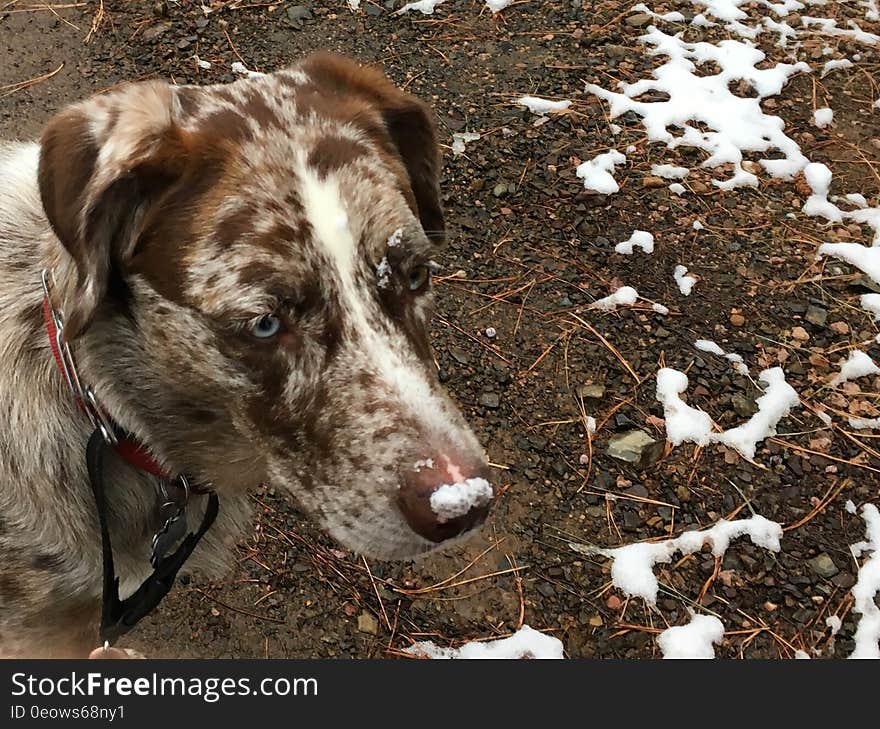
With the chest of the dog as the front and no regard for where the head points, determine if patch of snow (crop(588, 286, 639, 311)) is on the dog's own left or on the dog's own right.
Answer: on the dog's own left

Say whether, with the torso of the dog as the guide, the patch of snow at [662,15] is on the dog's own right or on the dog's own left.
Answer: on the dog's own left

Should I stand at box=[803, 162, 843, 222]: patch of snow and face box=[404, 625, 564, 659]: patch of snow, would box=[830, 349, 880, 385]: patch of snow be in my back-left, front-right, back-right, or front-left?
front-left

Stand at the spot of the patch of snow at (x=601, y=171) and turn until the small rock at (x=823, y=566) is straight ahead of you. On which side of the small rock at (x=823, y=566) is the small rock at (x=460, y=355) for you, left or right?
right

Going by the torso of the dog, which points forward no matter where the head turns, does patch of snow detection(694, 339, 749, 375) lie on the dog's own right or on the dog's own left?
on the dog's own left

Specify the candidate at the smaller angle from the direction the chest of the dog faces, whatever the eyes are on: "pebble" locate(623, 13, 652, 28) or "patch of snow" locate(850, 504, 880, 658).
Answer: the patch of snow

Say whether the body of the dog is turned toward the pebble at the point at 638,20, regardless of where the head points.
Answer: no

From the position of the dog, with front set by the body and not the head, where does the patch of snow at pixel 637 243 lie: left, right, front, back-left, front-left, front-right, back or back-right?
left

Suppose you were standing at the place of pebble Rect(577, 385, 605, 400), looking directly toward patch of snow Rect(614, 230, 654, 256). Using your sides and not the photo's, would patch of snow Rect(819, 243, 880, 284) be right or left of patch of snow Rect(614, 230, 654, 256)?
right

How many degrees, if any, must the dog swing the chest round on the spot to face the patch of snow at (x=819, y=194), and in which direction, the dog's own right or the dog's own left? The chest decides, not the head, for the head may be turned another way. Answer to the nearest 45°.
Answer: approximately 90° to the dog's own left

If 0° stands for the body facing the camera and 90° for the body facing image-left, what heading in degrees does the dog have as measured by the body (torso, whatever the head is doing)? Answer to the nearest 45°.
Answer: approximately 315°
